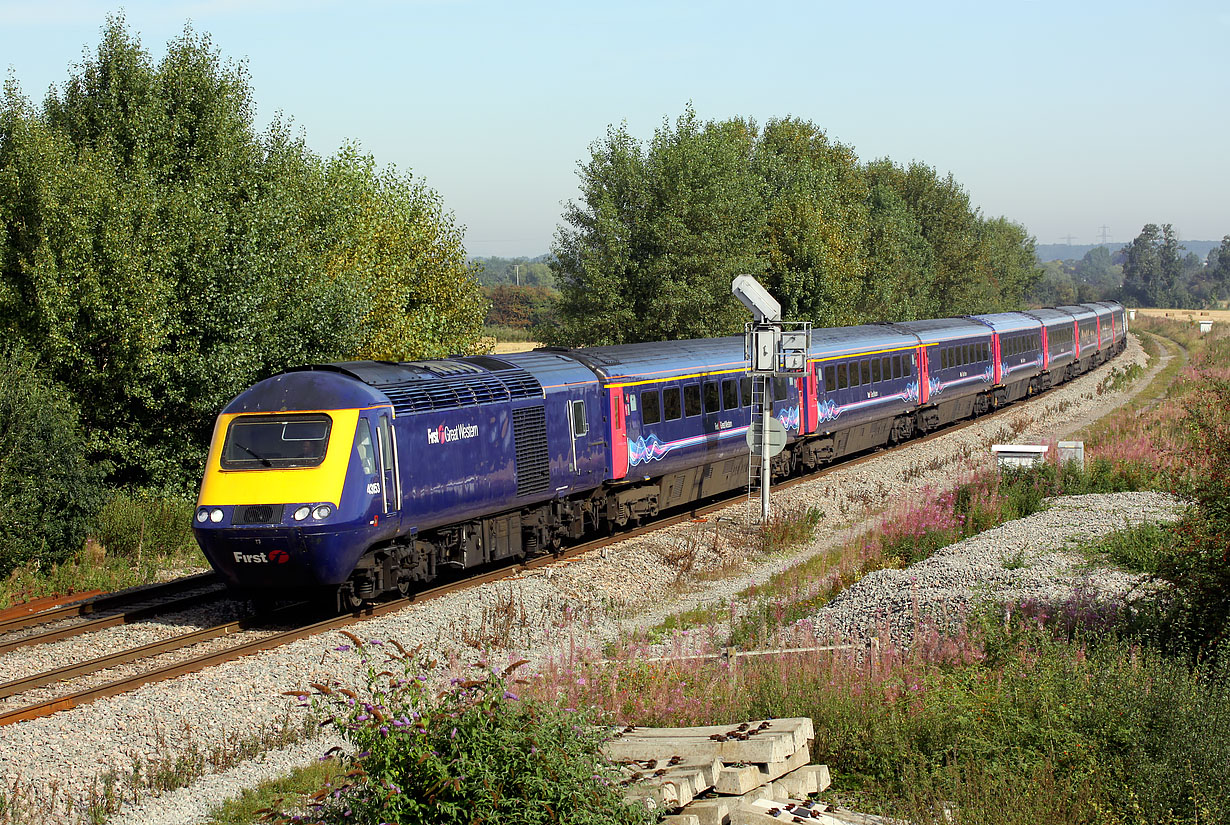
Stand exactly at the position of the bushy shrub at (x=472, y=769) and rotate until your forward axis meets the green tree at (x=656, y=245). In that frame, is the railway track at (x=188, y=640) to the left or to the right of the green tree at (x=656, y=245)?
left

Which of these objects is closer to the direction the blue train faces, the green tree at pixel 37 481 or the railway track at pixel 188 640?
the railway track

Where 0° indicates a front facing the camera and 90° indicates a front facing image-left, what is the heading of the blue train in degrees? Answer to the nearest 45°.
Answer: approximately 45°

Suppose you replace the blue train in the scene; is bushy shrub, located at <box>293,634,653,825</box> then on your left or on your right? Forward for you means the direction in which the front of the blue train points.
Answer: on your left

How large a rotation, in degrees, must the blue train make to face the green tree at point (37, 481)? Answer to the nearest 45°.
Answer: approximately 45° to its right

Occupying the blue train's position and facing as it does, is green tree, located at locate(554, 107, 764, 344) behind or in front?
behind
